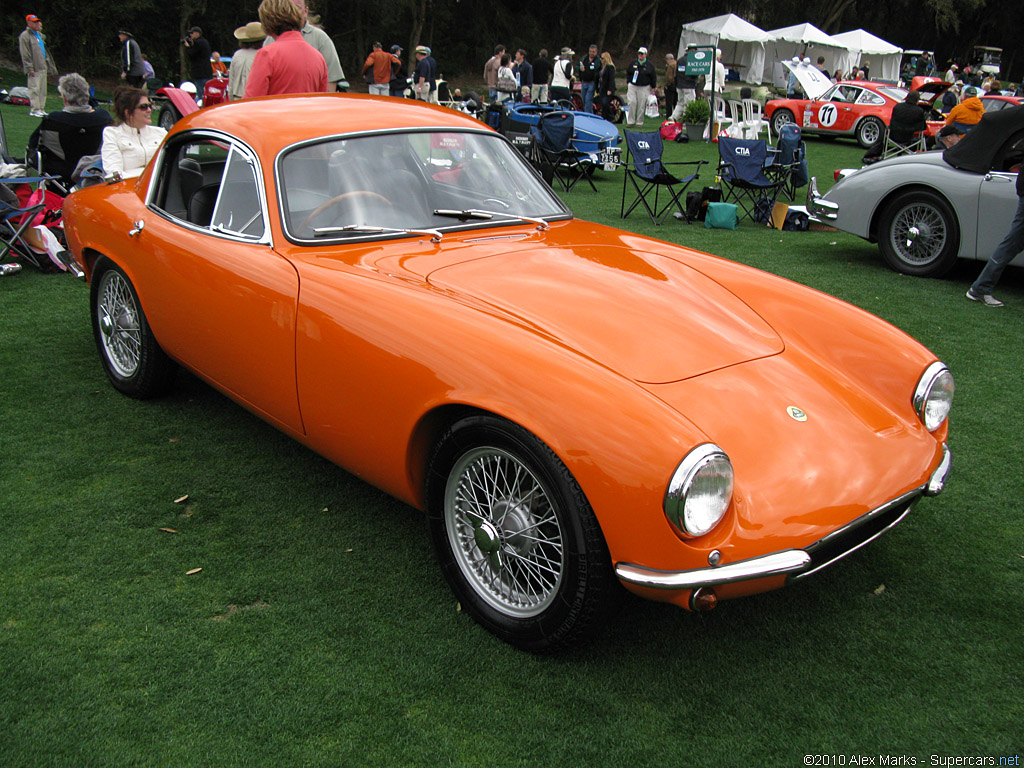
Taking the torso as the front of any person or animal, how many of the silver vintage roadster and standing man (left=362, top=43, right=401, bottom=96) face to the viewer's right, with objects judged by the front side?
1

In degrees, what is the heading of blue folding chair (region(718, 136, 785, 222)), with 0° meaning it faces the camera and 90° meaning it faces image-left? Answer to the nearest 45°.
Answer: approximately 315°

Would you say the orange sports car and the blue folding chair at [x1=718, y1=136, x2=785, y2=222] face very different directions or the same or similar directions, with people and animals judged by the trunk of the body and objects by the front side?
same or similar directions

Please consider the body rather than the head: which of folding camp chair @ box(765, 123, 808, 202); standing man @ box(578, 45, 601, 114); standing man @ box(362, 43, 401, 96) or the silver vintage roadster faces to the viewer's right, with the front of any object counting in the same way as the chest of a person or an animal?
the silver vintage roadster

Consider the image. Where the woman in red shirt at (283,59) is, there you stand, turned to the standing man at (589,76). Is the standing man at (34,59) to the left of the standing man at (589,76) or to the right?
left

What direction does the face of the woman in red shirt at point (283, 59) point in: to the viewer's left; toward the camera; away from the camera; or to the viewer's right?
away from the camera

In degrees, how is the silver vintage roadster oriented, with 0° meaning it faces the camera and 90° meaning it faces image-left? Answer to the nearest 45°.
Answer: approximately 270°
